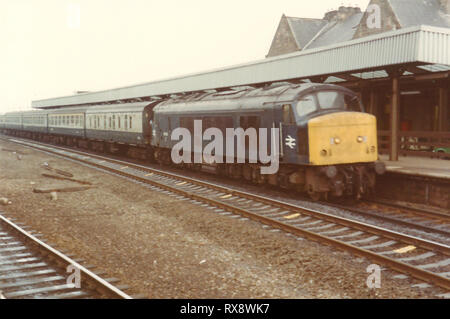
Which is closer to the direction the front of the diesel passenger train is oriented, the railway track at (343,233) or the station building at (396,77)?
the railway track

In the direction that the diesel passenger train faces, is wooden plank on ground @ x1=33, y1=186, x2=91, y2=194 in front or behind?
behind

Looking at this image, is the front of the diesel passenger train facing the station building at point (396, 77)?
no

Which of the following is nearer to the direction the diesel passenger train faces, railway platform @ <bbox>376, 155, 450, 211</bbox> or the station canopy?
the railway platform

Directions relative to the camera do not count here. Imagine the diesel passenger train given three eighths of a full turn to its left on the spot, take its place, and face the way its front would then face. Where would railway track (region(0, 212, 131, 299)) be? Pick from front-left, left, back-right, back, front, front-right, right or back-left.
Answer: back-left

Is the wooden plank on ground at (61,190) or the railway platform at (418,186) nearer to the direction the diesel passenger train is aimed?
the railway platform

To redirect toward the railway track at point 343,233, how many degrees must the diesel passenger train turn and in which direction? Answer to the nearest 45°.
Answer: approximately 45° to its right

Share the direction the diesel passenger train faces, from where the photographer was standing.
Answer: facing the viewer and to the right of the viewer

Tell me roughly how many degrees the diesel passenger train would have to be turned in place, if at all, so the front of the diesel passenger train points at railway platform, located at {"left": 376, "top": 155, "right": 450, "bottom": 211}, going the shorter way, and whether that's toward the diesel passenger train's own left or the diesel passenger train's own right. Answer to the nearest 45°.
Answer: approximately 45° to the diesel passenger train's own left

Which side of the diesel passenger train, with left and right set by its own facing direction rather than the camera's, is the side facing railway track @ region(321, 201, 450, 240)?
front
